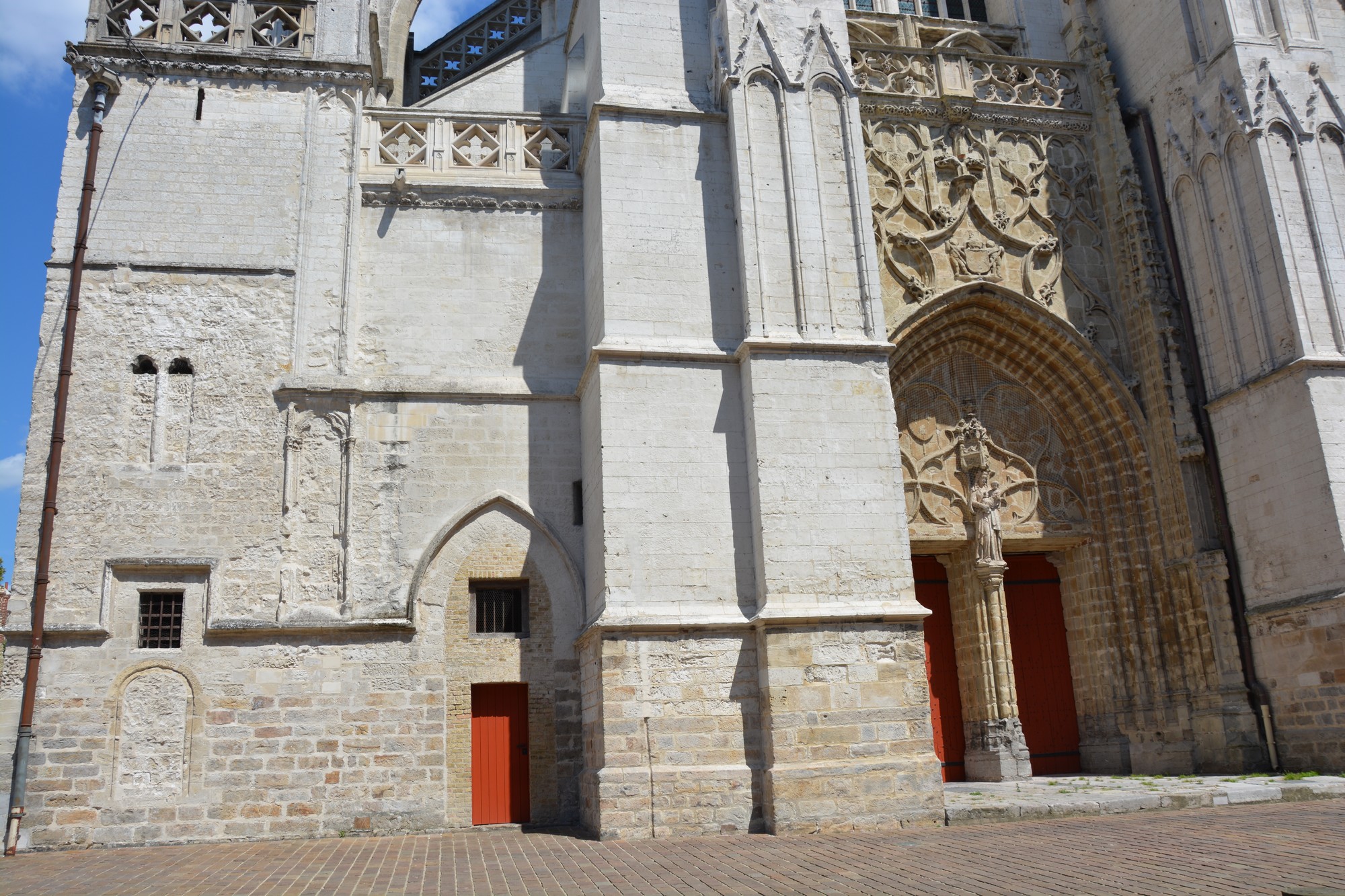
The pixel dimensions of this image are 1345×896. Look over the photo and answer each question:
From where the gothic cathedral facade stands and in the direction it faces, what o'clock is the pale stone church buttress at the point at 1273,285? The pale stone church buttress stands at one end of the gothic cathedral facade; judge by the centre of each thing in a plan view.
The pale stone church buttress is roughly at 9 o'clock from the gothic cathedral facade.

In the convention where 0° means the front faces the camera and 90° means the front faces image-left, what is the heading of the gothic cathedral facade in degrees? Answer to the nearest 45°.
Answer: approximately 0°

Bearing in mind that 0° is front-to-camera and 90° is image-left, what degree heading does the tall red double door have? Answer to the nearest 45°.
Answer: approximately 0°
